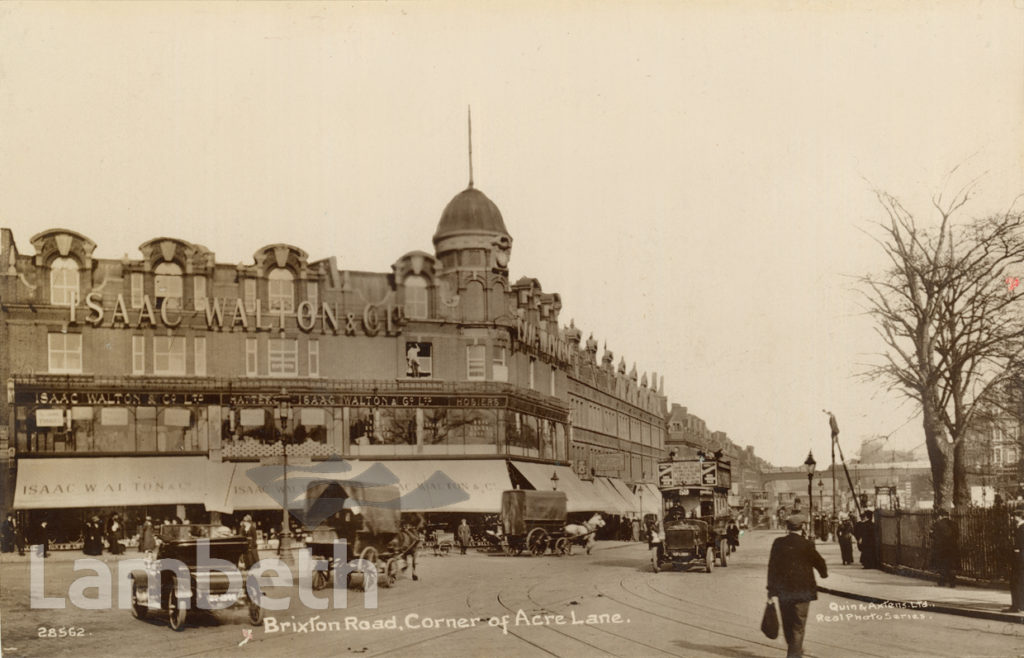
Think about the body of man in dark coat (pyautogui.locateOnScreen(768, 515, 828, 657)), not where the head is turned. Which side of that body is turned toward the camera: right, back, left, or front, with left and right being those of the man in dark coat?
back

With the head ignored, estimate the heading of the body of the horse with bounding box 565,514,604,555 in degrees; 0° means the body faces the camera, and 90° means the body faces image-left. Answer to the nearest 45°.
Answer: approximately 270°

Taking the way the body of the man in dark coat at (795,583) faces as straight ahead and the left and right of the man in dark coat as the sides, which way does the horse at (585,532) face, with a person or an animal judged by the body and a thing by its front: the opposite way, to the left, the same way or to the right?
to the right

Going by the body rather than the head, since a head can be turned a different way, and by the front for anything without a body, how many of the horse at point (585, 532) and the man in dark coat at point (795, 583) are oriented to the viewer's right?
1
